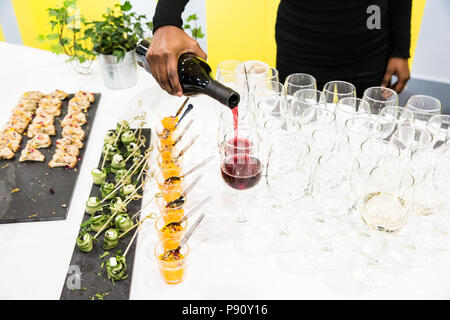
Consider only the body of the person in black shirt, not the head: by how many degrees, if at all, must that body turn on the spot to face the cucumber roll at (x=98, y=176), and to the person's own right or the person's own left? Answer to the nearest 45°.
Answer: approximately 45° to the person's own right

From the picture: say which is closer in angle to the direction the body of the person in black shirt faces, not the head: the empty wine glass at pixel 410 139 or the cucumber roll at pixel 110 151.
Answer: the empty wine glass

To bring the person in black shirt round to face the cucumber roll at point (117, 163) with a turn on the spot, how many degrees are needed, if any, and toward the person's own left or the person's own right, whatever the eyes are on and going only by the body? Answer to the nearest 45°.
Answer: approximately 45° to the person's own right

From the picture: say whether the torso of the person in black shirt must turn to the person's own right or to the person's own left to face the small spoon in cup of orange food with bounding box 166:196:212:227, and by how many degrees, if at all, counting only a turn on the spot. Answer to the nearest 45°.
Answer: approximately 45° to the person's own right

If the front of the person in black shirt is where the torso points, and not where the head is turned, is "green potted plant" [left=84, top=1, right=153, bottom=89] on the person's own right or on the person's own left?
on the person's own right

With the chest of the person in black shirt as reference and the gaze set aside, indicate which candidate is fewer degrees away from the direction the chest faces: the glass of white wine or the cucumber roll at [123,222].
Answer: the glass of white wine

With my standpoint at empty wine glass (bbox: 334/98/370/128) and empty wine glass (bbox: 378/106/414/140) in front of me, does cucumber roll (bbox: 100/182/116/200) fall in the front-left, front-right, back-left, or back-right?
back-right

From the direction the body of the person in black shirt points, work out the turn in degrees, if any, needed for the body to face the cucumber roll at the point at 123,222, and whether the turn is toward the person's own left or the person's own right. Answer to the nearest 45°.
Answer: approximately 45° to the person's own right

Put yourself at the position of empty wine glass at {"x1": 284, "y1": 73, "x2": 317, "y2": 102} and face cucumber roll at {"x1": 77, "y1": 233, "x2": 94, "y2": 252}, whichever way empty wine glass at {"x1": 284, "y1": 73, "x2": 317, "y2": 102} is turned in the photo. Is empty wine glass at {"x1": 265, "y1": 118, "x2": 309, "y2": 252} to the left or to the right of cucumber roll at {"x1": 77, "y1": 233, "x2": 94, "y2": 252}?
left

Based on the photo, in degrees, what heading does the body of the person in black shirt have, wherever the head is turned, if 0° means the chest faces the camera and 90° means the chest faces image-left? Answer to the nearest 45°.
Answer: approximately 0°

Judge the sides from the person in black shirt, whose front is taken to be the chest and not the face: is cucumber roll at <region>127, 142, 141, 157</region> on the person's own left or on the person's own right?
on the person's own right
